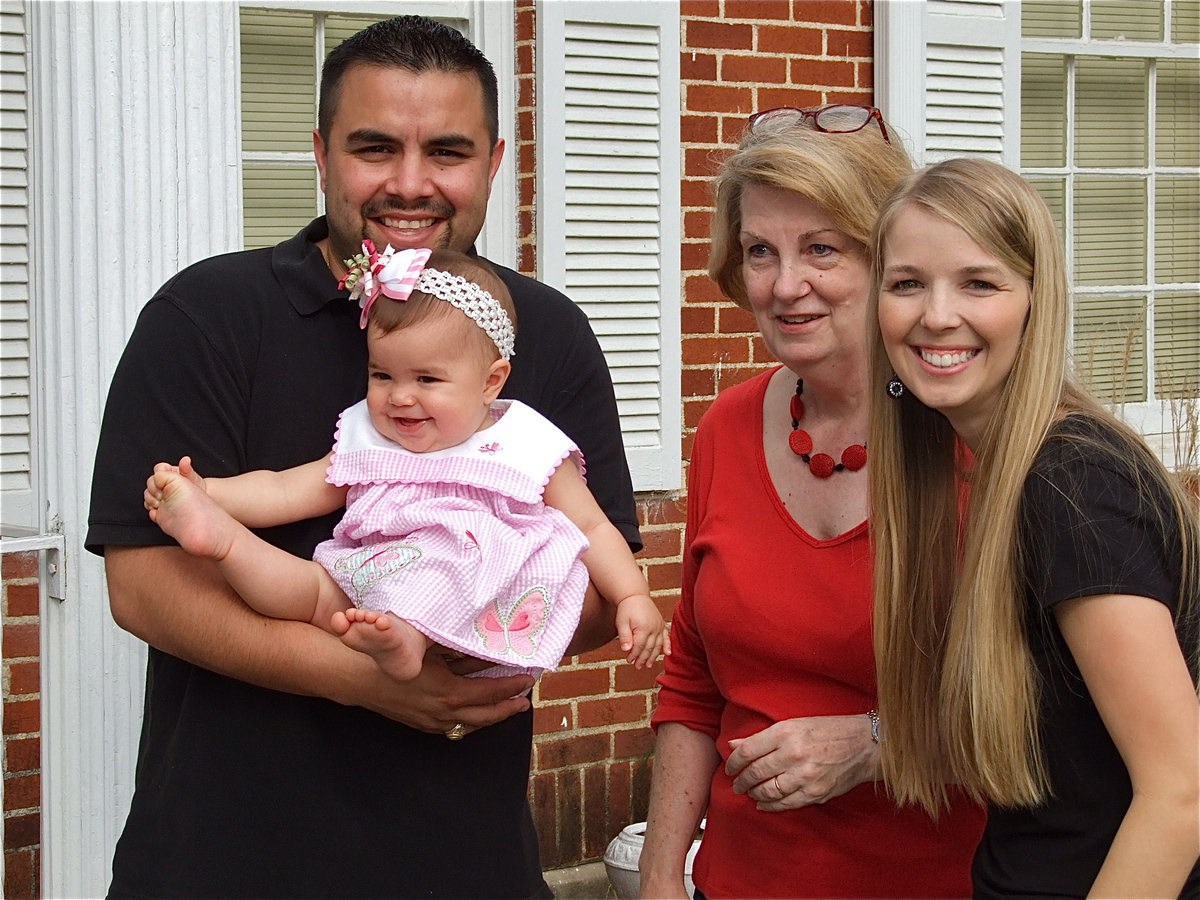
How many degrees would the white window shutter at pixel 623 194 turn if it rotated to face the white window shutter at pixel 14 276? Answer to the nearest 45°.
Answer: approximately 45° to its right

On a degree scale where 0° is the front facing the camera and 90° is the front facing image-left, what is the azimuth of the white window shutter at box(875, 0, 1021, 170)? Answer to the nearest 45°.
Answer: approximately 0°

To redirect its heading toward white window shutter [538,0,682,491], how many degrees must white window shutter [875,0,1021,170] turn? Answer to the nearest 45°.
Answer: approximately 45° to its right

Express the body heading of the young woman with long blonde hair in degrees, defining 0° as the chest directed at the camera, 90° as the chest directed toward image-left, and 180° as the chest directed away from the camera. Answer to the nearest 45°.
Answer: approximately 45°

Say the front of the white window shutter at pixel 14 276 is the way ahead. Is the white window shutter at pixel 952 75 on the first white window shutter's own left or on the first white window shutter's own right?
on the first white window shutter's own left

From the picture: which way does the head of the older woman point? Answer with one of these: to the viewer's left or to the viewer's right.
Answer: to the viewer's left

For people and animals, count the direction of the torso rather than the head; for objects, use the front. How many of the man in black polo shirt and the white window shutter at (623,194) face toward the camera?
2

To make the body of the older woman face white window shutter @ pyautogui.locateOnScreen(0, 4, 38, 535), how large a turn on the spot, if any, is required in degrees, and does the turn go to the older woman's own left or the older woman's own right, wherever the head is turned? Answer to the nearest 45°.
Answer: approximately 135° to the older woman's own right
